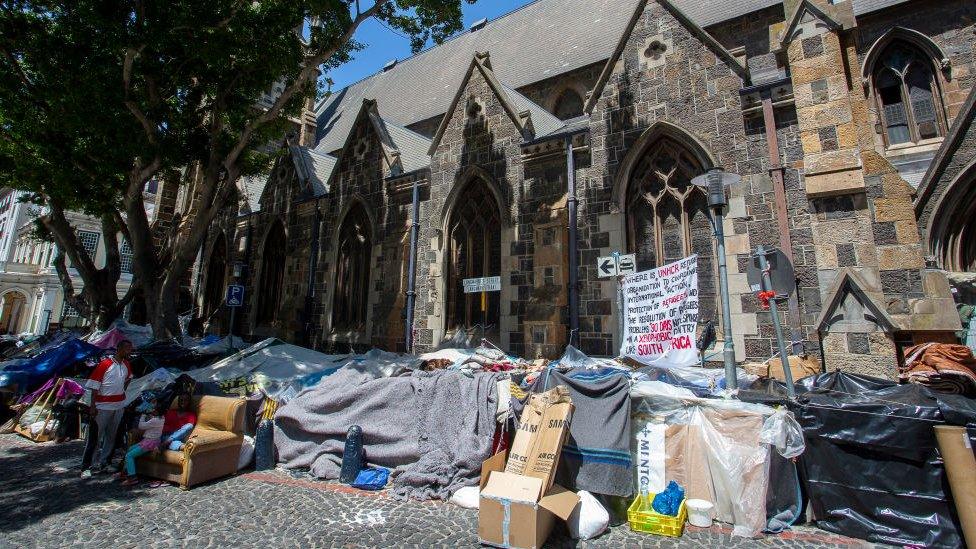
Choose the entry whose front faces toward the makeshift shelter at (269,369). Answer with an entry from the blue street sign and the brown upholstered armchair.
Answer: the blue street sign

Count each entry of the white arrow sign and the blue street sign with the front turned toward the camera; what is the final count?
2

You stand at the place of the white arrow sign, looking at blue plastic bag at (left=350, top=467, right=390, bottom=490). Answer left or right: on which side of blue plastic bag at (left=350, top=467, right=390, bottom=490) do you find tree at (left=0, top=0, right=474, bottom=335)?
right

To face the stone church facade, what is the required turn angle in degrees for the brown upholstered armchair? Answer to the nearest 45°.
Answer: approximately 135° to its left

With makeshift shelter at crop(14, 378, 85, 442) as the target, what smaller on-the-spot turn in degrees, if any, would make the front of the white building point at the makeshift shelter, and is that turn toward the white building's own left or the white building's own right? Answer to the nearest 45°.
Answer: approximately 45° to the white building's own right

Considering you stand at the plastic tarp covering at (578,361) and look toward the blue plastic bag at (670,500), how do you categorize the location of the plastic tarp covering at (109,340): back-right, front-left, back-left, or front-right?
back-right

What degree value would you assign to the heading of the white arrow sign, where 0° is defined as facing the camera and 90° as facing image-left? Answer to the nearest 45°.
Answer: approximately 0°

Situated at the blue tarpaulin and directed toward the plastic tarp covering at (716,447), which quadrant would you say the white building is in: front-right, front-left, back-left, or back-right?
back-left

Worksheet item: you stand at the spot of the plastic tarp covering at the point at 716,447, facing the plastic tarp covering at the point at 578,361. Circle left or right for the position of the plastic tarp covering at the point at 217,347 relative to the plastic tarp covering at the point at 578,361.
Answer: left

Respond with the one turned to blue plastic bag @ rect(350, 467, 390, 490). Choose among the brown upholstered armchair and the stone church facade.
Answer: the stone church facade
